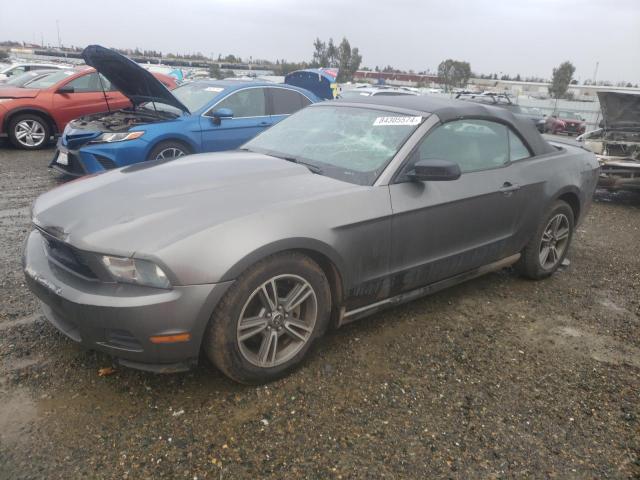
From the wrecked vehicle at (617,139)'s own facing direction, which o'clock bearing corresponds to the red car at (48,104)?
The red car is roughly at 2 o'clock from the wrecked vehicle.

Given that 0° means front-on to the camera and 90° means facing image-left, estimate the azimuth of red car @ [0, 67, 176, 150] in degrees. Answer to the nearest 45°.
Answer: approximately 45°

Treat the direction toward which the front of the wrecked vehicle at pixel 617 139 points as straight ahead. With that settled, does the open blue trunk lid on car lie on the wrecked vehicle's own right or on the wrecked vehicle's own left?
on the wrecked vehicle's own right

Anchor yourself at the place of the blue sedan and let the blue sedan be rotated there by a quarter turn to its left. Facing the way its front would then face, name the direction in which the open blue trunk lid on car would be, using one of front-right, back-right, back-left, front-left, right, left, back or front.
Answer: left

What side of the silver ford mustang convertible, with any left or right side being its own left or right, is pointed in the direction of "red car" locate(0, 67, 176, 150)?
right
